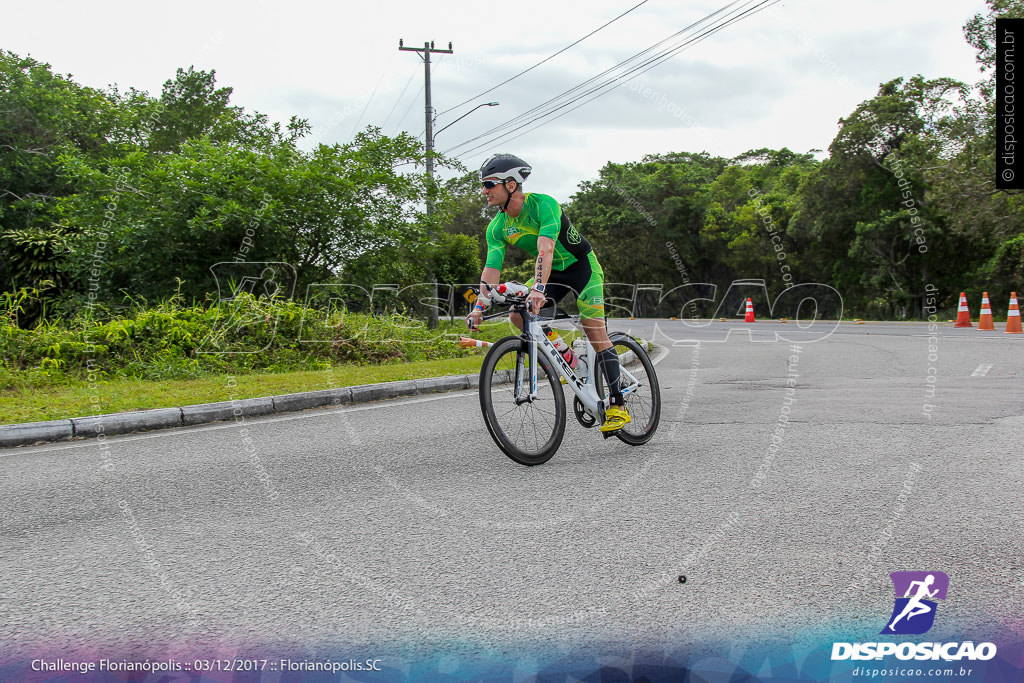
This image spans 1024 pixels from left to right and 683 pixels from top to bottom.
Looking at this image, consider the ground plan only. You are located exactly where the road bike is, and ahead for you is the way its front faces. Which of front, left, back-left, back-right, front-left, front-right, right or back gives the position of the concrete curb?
right

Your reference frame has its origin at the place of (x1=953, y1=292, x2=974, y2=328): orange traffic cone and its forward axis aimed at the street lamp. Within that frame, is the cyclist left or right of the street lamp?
left

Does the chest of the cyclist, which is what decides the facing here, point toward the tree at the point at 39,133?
no

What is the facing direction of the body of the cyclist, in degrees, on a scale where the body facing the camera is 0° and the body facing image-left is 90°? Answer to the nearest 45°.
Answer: approximately 45°

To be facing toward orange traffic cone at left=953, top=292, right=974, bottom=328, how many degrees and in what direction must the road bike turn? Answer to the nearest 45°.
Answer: approximately 180°

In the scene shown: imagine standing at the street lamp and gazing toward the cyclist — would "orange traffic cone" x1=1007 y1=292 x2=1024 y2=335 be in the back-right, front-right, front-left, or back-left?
front-left

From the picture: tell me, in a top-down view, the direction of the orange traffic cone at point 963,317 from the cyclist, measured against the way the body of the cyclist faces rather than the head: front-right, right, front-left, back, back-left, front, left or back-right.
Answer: back

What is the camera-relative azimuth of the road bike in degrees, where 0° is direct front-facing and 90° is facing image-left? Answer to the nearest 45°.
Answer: approximately 45°

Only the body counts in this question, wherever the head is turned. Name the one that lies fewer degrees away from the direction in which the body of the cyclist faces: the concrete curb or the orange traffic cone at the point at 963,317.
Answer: the concrete curb

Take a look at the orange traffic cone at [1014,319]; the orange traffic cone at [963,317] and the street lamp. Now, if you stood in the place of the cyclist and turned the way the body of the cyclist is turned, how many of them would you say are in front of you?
0

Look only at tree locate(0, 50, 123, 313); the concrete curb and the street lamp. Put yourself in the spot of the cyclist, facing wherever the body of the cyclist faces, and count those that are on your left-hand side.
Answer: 0

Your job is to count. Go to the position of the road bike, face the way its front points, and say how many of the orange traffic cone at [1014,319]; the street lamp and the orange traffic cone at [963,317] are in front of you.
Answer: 0

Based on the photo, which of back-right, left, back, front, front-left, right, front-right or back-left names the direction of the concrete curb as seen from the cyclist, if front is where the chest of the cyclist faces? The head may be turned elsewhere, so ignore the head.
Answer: right

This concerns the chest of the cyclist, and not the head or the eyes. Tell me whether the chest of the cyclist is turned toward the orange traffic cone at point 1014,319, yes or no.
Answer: no

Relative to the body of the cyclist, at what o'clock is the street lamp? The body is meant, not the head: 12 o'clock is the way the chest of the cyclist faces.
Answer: The street lamp is roughly at 4 o'clock from the cyclist.

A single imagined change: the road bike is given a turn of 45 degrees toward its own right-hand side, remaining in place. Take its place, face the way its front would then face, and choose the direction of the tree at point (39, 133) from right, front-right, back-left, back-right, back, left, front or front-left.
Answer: front-right

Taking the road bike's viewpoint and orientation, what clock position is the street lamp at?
The street lamp is roughly at 4 o'clock from the road bike.
